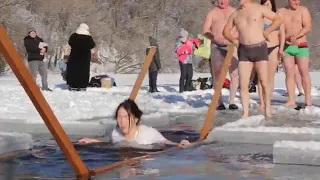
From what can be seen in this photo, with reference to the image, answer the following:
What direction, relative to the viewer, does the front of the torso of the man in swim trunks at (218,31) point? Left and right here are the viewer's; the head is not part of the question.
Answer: facing the viewer

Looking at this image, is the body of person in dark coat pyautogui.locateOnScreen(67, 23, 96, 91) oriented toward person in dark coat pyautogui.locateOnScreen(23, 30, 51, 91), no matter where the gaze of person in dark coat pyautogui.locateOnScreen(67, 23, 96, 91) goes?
no

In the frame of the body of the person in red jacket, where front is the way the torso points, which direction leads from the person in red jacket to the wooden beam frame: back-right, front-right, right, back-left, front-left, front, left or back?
front-right

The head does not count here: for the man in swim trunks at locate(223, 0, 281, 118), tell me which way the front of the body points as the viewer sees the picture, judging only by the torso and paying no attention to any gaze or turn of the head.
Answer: toward the camera

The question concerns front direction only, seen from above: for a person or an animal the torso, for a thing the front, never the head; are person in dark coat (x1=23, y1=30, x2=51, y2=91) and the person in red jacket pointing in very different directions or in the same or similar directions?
same or similar directions

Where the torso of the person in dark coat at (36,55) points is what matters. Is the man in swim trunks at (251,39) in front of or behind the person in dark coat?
in front

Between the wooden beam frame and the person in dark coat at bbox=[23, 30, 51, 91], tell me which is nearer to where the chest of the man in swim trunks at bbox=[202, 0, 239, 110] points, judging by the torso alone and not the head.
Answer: the wooden beam frame

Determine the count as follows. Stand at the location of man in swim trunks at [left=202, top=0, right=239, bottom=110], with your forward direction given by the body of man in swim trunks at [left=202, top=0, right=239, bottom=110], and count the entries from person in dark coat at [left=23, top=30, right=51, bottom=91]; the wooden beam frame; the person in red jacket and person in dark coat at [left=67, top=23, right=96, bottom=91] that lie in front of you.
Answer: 1

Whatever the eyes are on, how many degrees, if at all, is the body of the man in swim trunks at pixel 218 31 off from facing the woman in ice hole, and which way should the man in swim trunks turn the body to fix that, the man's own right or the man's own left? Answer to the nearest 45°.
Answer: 0° — they already face them

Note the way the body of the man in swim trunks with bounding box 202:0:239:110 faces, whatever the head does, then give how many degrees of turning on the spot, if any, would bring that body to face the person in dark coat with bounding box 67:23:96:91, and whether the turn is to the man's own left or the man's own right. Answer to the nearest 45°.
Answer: approximately 135° to the man's own right

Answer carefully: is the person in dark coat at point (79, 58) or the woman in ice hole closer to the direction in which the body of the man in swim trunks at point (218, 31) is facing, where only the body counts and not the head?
the woman in ice hole

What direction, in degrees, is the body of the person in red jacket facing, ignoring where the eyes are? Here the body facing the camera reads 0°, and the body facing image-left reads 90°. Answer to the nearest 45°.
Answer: approximately 315°

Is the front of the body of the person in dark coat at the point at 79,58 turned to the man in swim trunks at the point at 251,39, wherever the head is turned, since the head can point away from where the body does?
no

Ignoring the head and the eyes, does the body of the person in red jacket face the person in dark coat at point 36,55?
no

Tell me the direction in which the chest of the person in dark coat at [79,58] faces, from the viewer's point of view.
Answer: away from the camera
